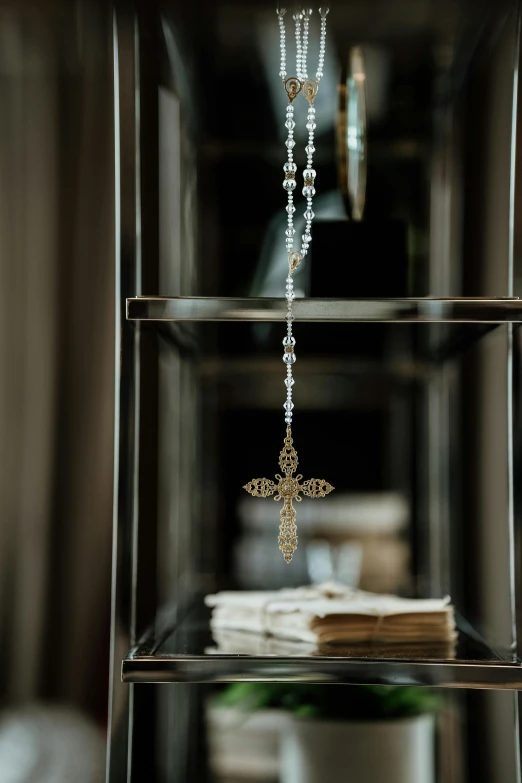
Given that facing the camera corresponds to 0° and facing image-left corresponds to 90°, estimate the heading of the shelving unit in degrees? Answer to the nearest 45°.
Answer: approximately 0°
